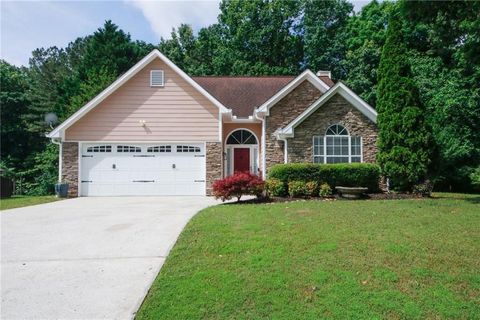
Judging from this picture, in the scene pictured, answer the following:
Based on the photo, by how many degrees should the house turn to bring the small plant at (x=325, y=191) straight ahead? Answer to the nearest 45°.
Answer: approximately 45° to its left

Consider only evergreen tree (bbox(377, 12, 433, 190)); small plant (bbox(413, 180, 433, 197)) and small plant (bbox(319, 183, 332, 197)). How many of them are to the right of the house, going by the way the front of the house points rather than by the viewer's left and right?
0

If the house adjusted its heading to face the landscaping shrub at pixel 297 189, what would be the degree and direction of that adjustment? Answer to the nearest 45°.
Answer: approximately 45° to its left

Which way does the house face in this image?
toward the camera

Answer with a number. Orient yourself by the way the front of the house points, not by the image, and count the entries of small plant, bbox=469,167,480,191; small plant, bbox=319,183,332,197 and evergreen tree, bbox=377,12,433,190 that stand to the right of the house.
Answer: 0

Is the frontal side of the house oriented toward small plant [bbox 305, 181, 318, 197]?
no

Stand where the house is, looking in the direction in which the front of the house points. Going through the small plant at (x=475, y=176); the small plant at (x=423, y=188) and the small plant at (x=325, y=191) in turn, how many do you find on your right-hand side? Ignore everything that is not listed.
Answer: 0

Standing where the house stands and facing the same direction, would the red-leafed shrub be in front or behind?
in front

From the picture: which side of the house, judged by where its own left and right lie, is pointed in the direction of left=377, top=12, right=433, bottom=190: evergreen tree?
left

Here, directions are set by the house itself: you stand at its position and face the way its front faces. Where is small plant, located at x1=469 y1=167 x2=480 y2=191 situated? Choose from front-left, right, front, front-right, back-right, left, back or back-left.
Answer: left

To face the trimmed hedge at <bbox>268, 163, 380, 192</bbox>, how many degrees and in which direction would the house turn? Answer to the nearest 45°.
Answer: approximately 45° to its left

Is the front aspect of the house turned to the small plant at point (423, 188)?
no

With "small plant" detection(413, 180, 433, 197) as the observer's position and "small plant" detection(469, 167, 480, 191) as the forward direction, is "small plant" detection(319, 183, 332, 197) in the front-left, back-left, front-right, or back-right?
back-left

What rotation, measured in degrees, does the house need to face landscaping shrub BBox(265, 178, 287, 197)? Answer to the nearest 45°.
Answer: approximately 45° to its left
